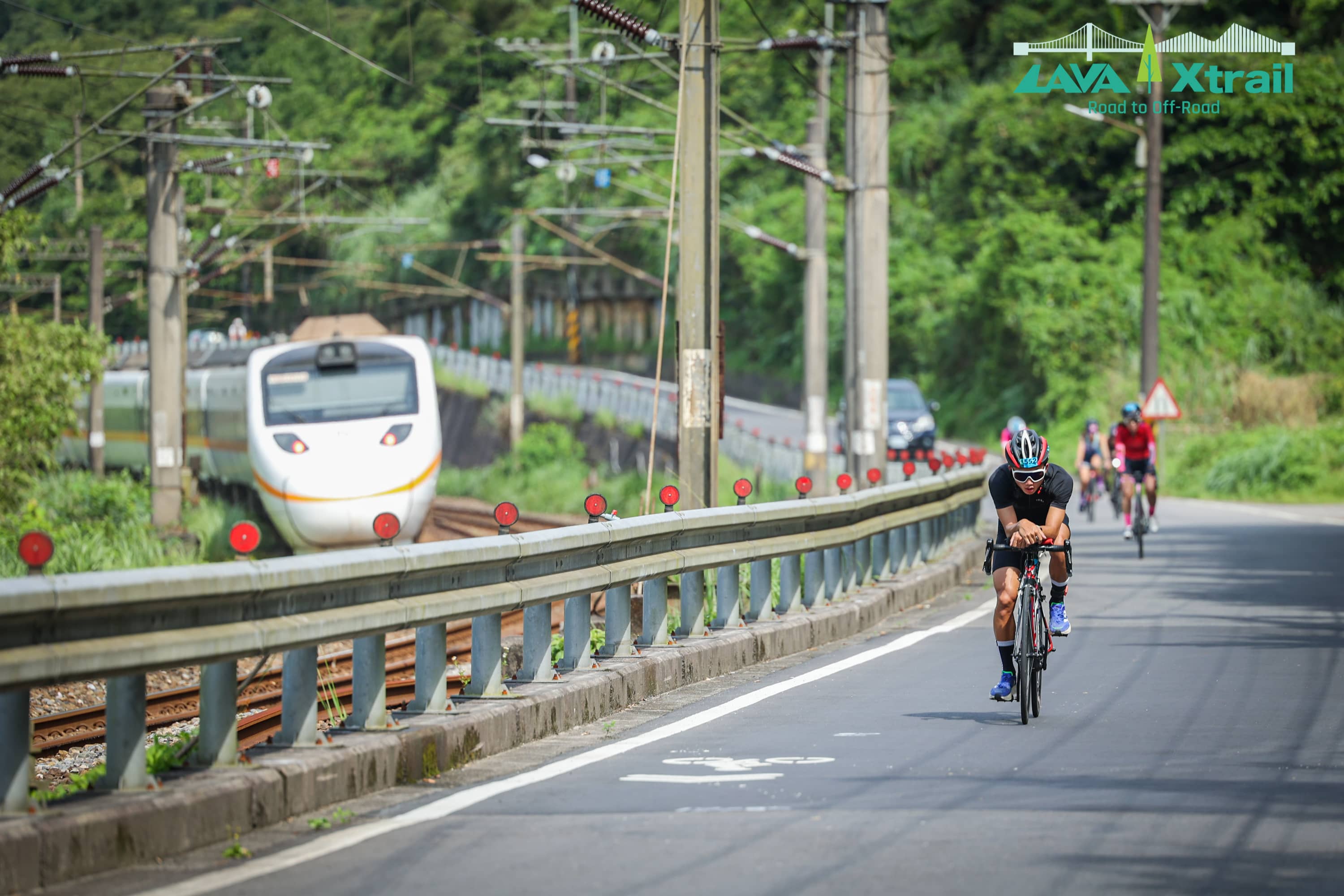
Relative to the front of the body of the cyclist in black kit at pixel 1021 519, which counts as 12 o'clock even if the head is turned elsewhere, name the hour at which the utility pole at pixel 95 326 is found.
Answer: The utility pole is roughly at 5 o'clock from the cyclist in black kit.

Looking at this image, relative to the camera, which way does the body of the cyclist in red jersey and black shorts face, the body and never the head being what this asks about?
toward the camera

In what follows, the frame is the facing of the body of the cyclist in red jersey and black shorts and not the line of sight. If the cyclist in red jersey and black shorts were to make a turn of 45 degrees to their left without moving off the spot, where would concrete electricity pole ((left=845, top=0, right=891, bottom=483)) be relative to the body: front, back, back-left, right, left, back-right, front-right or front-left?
back-right

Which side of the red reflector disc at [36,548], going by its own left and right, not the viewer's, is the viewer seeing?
front

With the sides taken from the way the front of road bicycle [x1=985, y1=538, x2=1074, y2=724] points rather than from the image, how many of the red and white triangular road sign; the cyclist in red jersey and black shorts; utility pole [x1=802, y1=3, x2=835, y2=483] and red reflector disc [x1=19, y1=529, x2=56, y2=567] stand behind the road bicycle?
3

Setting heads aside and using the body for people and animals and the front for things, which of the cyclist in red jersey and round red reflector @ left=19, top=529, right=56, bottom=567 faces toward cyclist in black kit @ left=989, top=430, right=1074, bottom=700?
the cyclist in red jersey and black shorts

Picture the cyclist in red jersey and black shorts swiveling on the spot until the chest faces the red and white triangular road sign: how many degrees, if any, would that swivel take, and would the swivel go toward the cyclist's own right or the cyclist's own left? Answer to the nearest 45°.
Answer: approximately 180°

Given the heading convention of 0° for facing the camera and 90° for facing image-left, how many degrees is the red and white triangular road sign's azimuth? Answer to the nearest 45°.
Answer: approximately 0°

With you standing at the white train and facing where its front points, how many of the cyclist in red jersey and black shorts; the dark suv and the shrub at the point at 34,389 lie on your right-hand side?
1

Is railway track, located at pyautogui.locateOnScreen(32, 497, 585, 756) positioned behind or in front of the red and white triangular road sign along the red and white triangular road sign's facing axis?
in front

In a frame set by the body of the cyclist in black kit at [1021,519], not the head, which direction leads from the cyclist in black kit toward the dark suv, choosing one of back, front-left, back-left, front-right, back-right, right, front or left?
back

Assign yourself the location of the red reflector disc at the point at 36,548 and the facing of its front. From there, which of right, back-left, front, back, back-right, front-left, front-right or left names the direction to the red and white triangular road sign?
back-left
